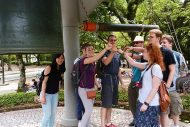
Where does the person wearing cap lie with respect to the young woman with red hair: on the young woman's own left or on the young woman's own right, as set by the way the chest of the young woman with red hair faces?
on the young woman's own right

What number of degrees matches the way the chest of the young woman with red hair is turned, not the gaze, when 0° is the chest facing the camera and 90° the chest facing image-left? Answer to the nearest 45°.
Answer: approximately 90°

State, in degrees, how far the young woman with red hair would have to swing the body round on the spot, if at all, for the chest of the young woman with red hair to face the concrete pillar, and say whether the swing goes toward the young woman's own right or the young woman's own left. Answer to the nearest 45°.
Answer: approximately 45° to the young woman's own right
